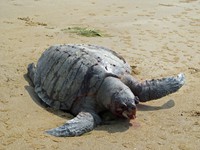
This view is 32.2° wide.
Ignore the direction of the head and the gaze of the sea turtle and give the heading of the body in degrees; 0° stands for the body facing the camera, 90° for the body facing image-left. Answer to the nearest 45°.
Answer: approximately 315°
